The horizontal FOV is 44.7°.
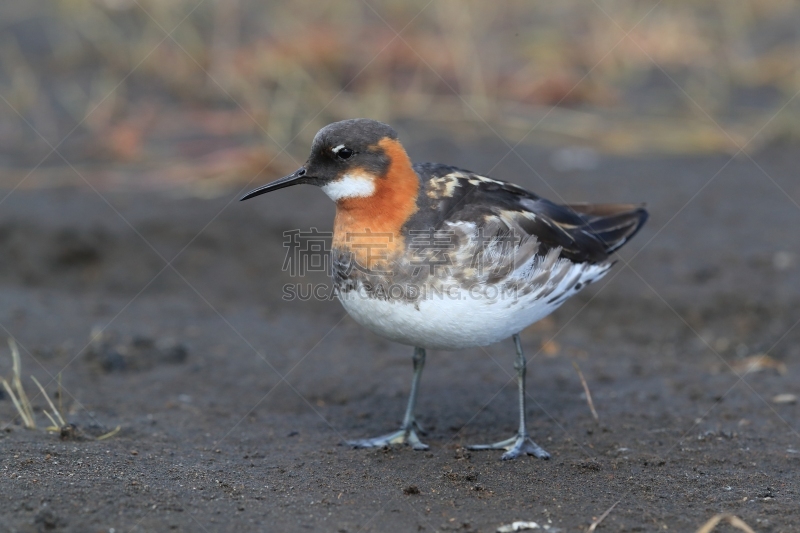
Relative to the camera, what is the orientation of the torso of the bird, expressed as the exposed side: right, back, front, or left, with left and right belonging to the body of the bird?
left

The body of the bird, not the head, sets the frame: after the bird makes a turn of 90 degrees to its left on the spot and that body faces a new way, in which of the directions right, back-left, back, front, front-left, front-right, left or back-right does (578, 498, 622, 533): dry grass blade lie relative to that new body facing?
front-left
